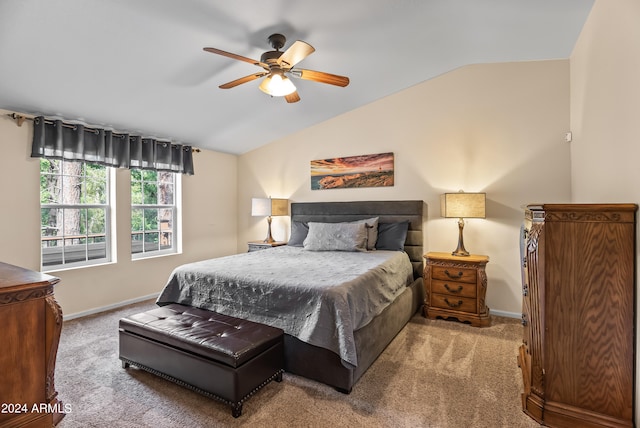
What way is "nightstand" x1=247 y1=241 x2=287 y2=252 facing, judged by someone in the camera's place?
facing the viewer and to the left of the viewer

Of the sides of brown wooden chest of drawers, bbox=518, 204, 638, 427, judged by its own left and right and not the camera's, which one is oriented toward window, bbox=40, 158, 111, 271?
front

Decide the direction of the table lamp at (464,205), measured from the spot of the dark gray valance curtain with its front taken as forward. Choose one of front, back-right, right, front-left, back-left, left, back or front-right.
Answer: front

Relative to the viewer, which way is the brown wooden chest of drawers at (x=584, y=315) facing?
to the viewer's left

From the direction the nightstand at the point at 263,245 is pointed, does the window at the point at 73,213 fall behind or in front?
in front

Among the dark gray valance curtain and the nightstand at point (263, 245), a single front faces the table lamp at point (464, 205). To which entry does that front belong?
the dark gray valance curtain

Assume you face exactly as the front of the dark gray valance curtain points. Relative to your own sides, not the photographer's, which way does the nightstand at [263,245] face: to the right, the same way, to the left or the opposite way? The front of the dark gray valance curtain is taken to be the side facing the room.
to the right

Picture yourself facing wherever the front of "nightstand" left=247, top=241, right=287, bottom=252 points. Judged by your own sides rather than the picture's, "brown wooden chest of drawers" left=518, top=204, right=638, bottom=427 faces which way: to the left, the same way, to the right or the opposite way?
to the right

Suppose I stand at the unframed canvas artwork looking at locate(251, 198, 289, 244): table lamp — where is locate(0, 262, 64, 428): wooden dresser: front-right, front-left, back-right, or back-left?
front-left

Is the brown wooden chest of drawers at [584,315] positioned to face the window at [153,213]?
yes

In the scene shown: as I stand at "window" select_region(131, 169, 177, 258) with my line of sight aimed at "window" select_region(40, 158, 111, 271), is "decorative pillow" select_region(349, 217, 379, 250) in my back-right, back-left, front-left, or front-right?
back-left

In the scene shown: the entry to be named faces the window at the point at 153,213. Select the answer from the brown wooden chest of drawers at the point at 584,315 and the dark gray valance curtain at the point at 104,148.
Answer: the brown wooden chest of drawers

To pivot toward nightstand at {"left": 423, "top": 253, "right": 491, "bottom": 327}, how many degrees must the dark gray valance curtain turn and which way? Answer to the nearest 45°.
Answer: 0° — it already faces it

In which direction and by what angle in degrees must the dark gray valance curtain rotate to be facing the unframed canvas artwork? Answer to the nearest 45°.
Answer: approximately 45° to its left
